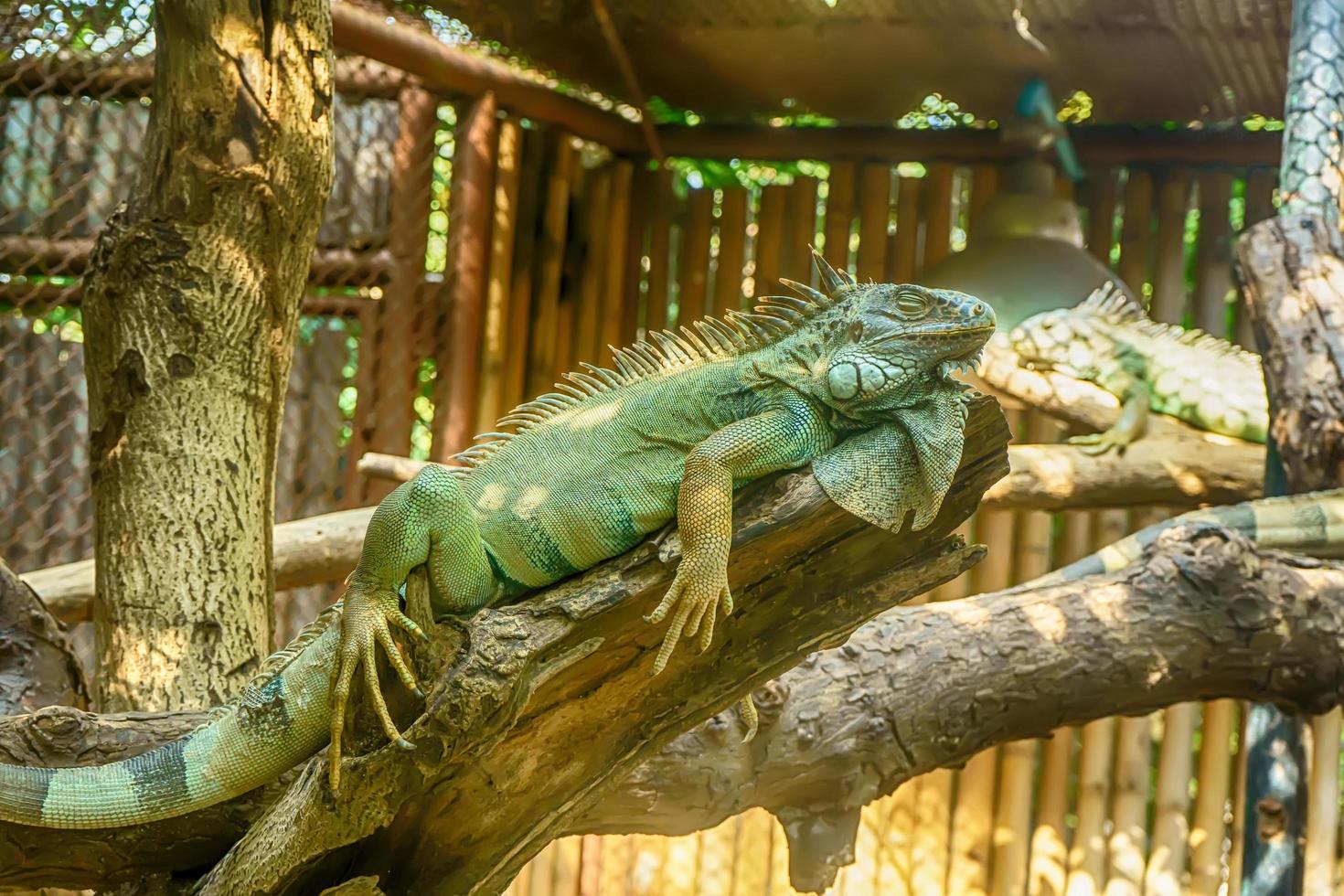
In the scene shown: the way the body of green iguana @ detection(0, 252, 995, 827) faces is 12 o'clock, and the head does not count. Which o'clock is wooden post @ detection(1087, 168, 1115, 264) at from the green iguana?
The wooden post is roughly at 10 o'clock from the green iguana.

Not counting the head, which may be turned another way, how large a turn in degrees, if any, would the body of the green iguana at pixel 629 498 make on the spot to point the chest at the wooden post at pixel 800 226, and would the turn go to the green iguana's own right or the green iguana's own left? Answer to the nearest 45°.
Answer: approximately 90° to the green iguana's own left

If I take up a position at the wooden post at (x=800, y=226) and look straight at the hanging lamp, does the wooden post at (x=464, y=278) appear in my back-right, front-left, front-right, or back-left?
back-right

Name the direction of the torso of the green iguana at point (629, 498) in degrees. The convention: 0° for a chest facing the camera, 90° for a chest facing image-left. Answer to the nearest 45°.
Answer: approximately 270°

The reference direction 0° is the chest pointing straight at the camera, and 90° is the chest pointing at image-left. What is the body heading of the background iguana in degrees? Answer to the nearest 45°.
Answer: approximately 90°

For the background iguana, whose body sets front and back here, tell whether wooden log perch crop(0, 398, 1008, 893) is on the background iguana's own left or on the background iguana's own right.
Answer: on the background iguana's own left

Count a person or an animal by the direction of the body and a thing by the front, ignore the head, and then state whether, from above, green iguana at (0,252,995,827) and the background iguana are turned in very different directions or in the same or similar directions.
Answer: very different directions

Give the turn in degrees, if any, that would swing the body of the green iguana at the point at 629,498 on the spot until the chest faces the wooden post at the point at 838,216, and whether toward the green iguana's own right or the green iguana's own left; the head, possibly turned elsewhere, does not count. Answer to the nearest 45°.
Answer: approximately 90° to the green iguana's own left

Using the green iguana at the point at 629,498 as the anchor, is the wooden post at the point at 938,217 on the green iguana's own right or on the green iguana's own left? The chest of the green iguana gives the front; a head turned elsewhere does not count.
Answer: on the green iguana's own left

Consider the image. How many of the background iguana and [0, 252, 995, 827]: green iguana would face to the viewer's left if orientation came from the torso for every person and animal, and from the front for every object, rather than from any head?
1
